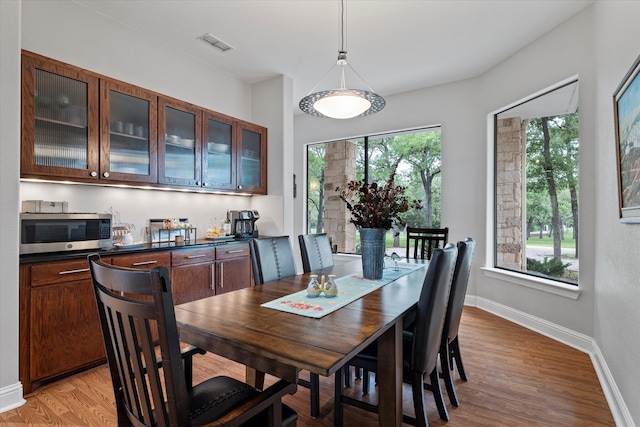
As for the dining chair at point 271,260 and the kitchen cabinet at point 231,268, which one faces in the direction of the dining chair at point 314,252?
the kitchen cabinet

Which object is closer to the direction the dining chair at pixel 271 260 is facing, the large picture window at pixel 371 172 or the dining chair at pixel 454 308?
the dining chair

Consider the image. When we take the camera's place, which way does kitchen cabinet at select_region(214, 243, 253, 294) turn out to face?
facing the viewer and to the right of the viewer

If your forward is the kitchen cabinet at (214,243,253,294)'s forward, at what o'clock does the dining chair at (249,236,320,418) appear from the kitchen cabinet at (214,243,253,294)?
The dining chair is roughly at 1 o'clock from the kitchen cabinet.

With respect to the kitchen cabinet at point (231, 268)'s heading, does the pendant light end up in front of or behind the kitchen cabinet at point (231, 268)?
in front

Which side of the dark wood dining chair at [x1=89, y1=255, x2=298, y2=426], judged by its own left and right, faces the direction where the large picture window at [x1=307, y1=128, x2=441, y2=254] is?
front

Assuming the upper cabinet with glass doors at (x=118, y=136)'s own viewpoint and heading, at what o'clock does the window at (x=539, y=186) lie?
The window is roughly at 11 o'clock from the upper cabinet with glass doors.

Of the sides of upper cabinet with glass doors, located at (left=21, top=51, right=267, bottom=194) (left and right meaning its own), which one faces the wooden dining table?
front

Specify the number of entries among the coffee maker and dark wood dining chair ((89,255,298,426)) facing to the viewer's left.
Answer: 0

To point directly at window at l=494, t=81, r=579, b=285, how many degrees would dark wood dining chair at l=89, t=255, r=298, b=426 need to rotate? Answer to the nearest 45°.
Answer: approximately 45° to its right

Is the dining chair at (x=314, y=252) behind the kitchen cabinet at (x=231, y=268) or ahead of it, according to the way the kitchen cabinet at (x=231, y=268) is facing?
ahead
